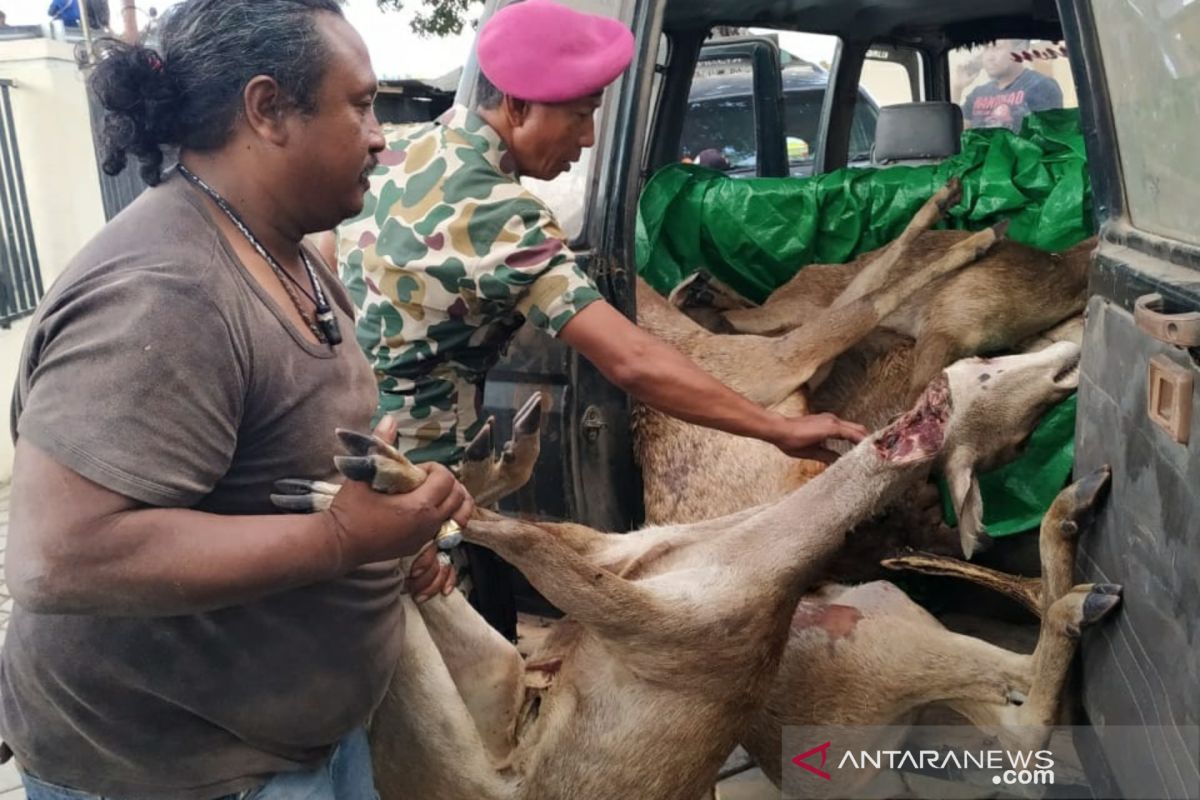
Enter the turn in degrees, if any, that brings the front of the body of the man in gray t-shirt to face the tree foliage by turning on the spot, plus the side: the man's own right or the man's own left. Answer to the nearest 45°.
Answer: approximately 90° to the man's own left

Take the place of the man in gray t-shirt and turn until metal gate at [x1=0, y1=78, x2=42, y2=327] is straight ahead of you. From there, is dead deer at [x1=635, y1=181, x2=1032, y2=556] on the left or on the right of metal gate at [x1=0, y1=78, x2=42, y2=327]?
right

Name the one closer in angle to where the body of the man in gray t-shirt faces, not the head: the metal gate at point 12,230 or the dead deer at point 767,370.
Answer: the dead deer

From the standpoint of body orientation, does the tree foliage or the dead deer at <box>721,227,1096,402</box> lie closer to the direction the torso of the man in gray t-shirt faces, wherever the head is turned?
the dead deer

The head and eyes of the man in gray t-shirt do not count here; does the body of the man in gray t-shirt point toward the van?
yes

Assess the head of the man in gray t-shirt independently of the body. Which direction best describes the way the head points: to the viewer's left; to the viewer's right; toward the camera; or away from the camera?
to the viewer's right

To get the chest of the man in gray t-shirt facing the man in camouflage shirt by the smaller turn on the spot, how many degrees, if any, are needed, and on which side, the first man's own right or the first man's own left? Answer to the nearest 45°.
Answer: approximately 45° to the first man's own left

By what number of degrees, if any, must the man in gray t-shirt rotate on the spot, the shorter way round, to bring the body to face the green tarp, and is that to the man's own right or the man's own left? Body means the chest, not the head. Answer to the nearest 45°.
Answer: approximately 45° to the man's own left

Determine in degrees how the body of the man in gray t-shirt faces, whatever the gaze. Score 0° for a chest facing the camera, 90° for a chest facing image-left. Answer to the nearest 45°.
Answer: approximately 270°
